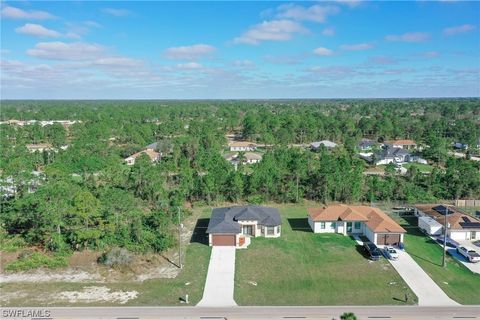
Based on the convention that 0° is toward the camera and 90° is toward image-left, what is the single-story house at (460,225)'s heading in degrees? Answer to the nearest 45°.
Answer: approximately 0°

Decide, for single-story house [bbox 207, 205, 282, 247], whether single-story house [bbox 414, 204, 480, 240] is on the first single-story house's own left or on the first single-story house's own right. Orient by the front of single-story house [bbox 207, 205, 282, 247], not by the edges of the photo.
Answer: on the first single-story house's own left

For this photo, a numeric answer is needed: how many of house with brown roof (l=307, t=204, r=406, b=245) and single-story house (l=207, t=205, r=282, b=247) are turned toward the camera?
2

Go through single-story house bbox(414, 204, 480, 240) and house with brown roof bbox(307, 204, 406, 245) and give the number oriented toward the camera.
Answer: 2

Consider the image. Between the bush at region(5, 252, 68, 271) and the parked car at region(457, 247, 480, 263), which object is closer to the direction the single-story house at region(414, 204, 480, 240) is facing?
the parked car

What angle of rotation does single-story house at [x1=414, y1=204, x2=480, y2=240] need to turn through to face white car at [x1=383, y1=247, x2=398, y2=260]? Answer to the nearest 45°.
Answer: approximately 45° to its right

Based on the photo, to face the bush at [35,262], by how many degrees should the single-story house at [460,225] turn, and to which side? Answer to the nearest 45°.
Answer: approximately 45° to its right

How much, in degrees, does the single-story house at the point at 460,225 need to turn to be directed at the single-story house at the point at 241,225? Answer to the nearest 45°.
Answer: approximately 45° to its right

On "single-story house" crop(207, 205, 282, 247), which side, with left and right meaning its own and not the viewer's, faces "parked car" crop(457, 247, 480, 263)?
left
